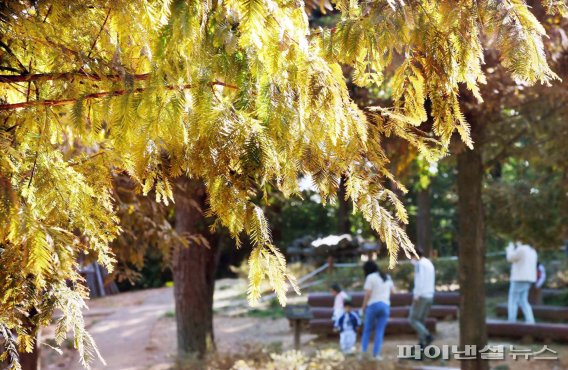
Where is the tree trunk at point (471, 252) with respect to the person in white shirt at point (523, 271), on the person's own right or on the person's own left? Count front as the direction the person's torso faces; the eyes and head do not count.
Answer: on the person's own left

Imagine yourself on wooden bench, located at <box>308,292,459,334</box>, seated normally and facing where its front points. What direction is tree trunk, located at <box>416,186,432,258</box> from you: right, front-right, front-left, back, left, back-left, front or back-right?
back

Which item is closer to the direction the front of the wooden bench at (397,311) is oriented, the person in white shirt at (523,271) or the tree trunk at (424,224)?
the person in white shirt

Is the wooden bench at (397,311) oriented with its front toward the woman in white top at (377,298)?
yes

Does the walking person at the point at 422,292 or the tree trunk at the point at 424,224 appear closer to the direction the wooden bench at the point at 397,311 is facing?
the walking person

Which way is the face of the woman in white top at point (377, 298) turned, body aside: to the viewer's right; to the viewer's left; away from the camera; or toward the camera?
away from the camera
